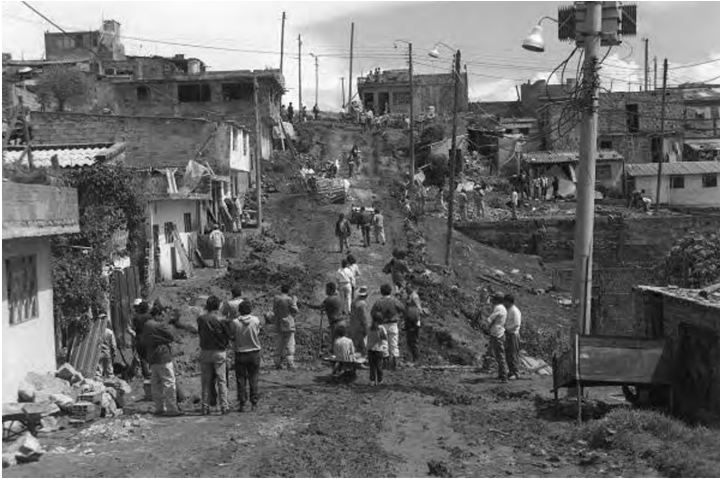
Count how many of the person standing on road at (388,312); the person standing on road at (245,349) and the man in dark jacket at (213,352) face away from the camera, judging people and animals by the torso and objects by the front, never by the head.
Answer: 3

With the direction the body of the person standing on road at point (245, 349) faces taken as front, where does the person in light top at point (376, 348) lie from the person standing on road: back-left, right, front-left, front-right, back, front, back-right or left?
front-right

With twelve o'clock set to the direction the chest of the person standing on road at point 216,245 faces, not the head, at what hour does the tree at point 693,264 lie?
The tree is roughly at 4 o'clock from the person standing on road.

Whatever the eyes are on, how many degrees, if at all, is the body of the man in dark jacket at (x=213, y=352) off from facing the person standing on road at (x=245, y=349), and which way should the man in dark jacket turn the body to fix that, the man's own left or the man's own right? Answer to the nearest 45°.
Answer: approximately 90° to the man's own right

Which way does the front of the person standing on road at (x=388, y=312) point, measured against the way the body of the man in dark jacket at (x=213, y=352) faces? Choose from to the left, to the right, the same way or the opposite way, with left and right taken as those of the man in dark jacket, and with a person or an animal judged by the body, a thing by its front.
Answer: the same way

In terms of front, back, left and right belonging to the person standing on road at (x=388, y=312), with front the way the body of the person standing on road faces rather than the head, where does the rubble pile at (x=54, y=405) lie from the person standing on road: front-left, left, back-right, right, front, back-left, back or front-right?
back-left

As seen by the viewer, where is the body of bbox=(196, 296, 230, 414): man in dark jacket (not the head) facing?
away from the camera

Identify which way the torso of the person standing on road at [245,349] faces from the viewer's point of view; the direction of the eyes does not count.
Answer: away from the camera

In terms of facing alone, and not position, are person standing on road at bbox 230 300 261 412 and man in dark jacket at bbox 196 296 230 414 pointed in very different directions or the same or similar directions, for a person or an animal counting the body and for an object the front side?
same or similar directions

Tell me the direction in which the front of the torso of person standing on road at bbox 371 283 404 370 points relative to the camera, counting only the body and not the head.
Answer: away from the camera

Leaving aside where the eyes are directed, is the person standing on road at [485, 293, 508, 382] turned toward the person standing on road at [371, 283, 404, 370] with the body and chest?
yes

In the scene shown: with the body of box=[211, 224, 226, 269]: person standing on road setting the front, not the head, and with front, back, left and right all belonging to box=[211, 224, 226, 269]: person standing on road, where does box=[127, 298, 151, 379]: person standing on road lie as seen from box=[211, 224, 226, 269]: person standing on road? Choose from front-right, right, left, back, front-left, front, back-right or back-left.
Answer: back

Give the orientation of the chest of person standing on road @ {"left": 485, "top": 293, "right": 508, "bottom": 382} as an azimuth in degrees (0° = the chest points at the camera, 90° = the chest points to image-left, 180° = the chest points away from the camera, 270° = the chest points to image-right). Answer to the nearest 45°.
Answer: approximately 135°

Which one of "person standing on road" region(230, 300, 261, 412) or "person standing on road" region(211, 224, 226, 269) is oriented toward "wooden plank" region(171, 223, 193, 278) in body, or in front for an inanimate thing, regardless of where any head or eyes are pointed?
"person standing on road" region(230, 300, 261, 412)
